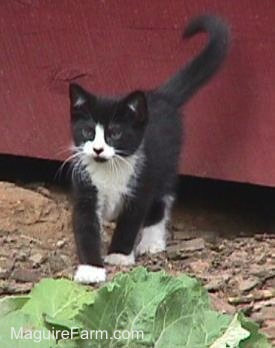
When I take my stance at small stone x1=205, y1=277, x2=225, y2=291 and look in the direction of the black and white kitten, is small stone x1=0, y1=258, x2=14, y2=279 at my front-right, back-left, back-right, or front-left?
front-left

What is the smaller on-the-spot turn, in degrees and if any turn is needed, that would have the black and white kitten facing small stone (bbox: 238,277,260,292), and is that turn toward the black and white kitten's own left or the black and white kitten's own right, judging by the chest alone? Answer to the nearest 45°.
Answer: approximately 90° to the black and white kitten's own left

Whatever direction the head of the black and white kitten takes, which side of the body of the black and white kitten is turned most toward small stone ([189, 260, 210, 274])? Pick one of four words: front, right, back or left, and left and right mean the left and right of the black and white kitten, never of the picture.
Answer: left
